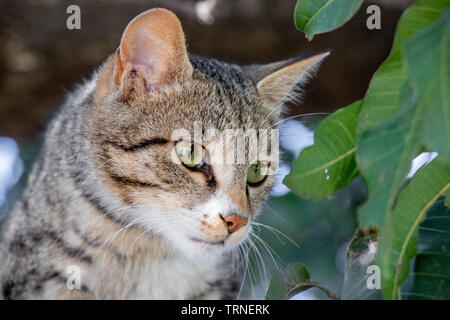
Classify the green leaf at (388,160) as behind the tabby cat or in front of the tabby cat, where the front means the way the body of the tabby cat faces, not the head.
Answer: in front

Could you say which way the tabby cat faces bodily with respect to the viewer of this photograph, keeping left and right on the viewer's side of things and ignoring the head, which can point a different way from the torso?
facing the viewer and to the right of the viewer

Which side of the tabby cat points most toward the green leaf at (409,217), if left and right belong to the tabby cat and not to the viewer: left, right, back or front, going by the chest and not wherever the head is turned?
front

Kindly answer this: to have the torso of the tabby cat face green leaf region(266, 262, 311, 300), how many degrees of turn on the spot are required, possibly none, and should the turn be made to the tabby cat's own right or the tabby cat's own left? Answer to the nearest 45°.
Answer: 0° — it already faces it

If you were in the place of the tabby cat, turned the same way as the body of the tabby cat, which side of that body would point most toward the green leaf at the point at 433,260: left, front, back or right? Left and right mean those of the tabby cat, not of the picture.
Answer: front
